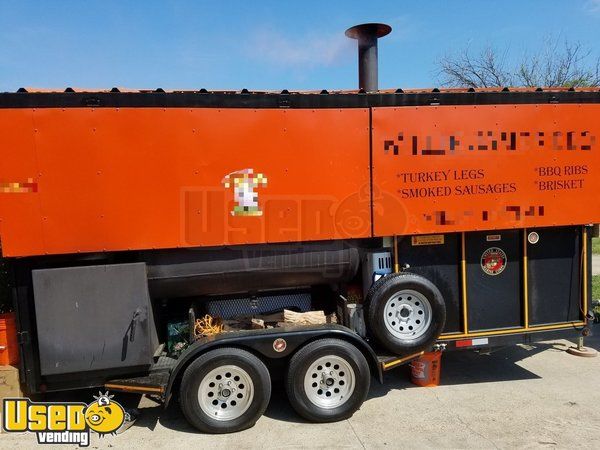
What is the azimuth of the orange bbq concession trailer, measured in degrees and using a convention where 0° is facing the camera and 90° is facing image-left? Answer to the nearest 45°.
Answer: approximately 270°

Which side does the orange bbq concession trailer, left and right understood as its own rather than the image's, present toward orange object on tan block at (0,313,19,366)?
back
